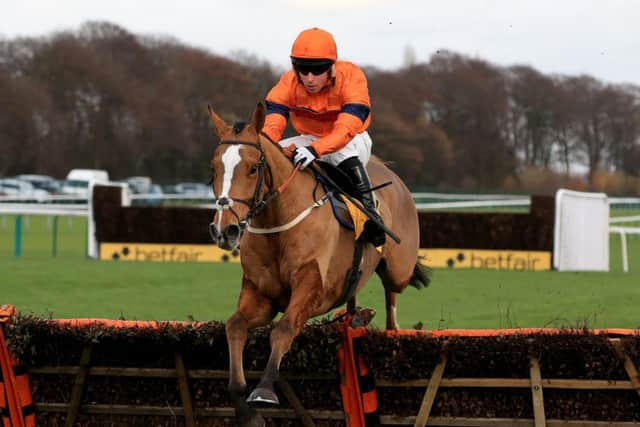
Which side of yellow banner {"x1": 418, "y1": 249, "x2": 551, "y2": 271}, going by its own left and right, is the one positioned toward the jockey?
front

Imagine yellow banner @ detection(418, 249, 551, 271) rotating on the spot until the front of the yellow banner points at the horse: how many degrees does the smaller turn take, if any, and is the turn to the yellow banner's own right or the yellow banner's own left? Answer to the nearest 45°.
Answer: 0° — it already faces it

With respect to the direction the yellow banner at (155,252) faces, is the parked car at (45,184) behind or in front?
behind

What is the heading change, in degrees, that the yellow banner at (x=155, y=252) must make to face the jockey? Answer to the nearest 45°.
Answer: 0° — it already faces them

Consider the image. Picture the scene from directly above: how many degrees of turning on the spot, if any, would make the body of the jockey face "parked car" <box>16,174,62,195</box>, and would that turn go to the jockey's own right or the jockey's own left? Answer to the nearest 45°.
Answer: approximately 135° to the jockey's own right

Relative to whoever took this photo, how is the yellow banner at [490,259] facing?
facing the viewer

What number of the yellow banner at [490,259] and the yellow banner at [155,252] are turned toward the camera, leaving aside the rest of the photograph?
2

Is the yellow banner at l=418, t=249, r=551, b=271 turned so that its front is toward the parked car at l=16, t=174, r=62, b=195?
no

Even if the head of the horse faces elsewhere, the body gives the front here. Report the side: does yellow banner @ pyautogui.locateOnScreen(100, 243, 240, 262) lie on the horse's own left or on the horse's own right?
on the horse's own right

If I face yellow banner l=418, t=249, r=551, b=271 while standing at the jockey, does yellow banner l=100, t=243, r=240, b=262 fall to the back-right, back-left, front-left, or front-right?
front-left

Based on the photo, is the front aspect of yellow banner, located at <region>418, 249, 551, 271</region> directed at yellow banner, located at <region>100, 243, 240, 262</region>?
no

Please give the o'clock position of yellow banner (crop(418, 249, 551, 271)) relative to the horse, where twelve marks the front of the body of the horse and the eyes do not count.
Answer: The yellow banner is roughly at 5 o'clock from the horse.

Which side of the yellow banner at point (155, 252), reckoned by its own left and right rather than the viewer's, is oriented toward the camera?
front

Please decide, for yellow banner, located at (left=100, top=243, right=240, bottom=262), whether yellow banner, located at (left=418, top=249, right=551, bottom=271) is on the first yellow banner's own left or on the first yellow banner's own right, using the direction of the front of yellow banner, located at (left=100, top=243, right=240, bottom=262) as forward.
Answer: on the first yellow banner's own left

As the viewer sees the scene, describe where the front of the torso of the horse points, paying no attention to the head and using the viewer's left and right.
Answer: facing the viewer and to the left of the viewer

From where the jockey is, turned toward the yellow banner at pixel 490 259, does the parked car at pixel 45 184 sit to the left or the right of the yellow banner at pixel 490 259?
left
